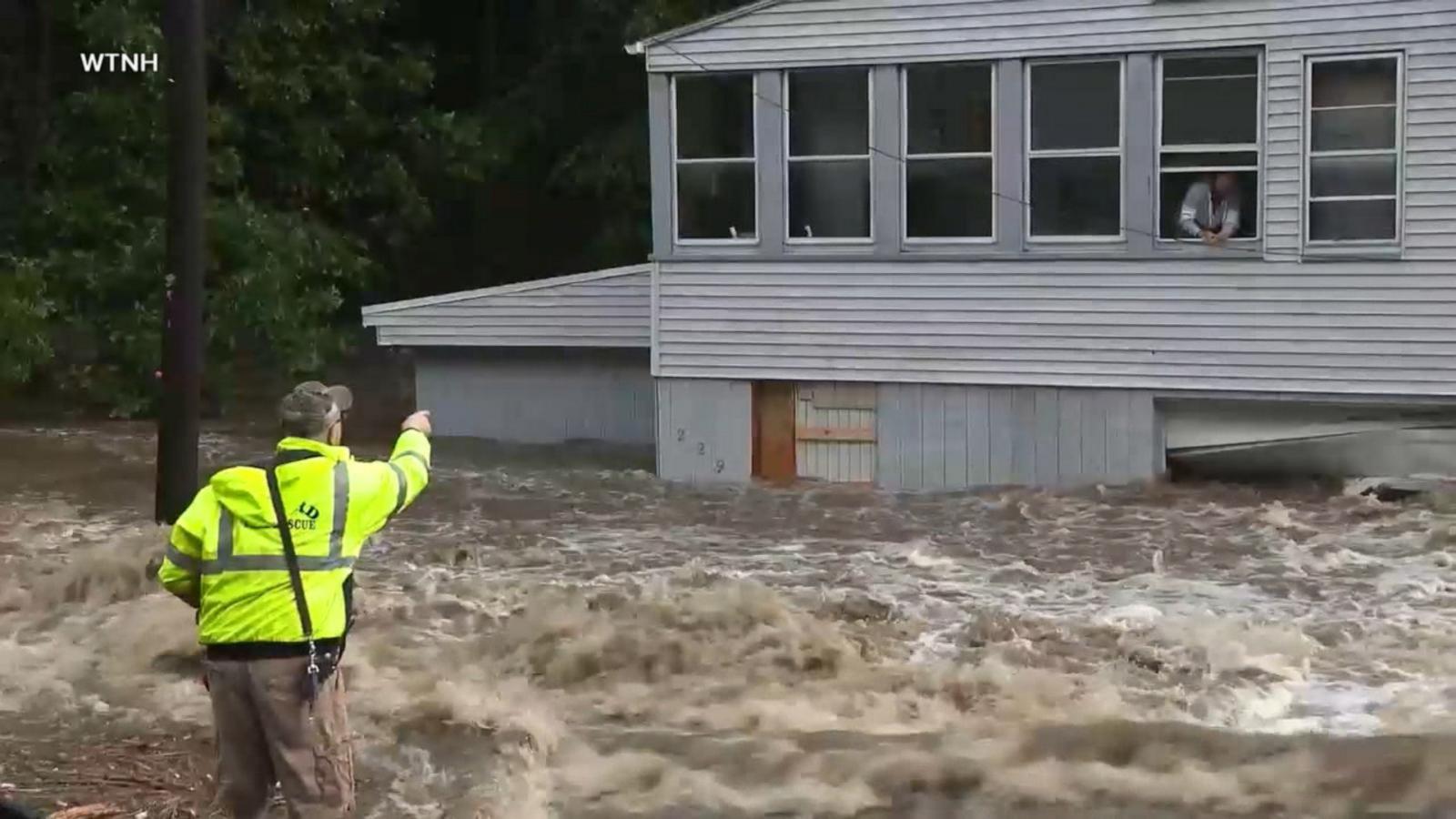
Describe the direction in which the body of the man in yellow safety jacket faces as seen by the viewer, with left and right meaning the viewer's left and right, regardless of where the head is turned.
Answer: facing away from the viewer and to the right of the viewer

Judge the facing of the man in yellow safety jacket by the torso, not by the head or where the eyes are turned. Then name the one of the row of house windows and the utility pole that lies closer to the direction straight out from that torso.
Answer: the row of house windows

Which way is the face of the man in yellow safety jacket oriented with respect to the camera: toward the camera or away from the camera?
away from the camera

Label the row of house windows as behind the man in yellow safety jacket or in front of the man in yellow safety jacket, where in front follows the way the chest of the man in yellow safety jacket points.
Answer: in front

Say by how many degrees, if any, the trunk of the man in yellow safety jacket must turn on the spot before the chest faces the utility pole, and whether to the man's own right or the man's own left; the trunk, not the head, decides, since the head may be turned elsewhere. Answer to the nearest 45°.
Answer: approximately 45° to the man's own left
